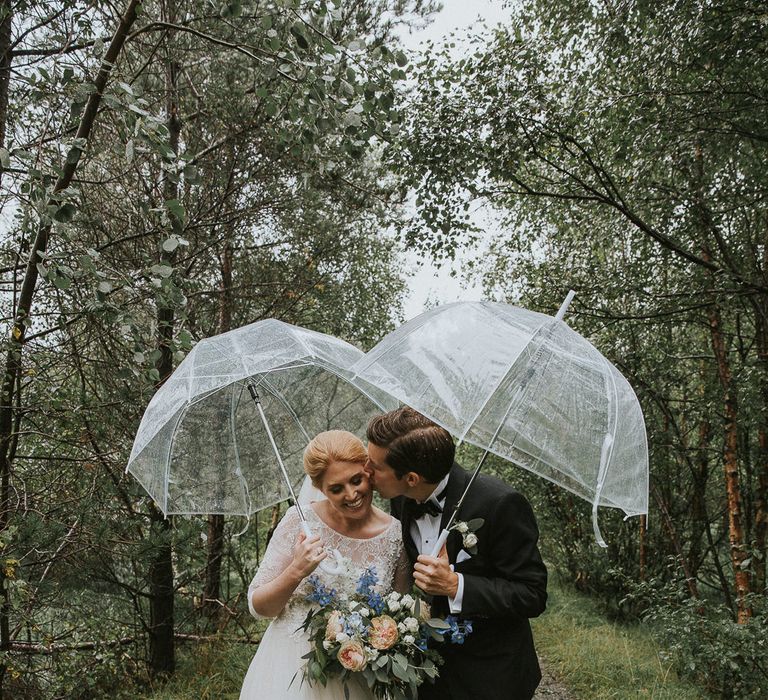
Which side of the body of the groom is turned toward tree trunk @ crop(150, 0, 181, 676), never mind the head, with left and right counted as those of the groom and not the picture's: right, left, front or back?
right

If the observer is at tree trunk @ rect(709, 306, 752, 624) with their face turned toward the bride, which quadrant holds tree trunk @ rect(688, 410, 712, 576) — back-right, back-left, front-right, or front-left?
back-right

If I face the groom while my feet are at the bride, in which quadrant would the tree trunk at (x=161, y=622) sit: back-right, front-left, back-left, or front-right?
back-left

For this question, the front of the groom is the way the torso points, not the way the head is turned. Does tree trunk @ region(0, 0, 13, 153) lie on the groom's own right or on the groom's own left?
on the groom's own right

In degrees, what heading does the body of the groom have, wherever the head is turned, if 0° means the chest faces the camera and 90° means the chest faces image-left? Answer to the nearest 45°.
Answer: approximately 45°

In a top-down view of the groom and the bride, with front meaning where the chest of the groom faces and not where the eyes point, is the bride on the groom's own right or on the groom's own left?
on the groom's own right

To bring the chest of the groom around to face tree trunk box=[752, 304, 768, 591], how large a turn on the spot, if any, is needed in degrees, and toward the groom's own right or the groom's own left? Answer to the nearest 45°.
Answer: approximately 180°

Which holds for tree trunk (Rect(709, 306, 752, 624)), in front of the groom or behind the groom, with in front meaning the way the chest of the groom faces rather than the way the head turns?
behind

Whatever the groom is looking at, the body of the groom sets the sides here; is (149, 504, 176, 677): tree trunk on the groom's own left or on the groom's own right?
on the groom's own right

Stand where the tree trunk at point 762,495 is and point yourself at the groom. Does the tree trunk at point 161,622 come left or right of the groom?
right

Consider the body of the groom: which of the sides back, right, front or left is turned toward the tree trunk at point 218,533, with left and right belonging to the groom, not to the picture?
right
